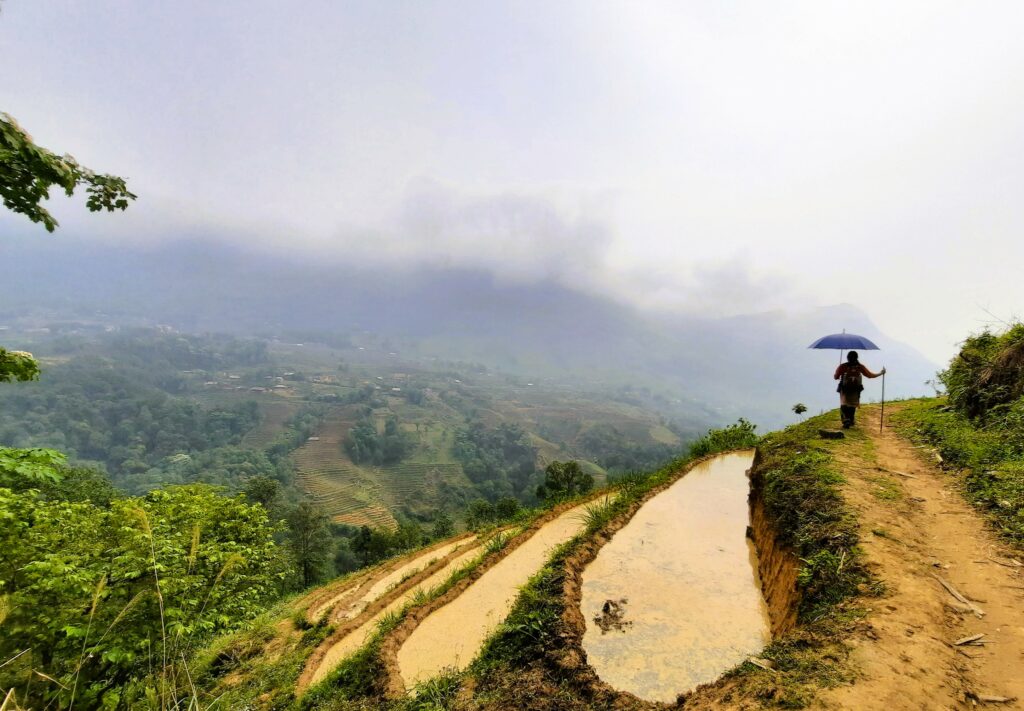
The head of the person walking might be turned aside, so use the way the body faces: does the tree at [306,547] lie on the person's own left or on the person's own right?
on the person's own left

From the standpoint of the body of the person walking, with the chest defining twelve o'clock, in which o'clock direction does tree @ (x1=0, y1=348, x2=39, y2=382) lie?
The tree is roughly at 7 o'clock from the person walking.

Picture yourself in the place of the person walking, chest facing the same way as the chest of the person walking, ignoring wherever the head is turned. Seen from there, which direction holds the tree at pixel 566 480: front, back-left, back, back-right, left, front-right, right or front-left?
front-left

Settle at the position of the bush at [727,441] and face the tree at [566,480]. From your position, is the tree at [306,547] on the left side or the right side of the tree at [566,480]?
left

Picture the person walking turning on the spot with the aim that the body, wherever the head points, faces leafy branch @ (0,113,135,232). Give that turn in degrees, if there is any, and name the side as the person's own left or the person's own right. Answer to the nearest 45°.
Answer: approximately 180°

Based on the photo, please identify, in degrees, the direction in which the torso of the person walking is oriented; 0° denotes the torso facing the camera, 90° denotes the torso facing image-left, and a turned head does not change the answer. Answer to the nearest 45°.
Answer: approximately 180°
